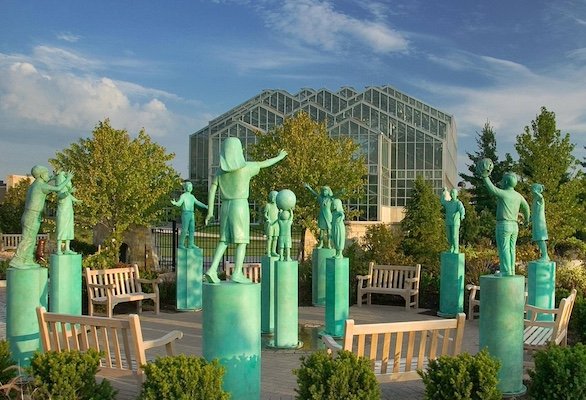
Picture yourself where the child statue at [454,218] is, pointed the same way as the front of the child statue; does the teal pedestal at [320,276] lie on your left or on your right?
on your right

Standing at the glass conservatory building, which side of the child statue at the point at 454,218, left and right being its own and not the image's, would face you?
back

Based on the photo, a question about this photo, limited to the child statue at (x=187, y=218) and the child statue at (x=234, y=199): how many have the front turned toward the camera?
1

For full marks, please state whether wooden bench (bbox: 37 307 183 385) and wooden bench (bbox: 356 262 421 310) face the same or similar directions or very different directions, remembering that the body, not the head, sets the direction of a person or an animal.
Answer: very different directions

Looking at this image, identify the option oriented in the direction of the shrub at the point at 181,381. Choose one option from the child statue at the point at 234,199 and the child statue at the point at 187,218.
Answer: the child statue at the point at 187,218

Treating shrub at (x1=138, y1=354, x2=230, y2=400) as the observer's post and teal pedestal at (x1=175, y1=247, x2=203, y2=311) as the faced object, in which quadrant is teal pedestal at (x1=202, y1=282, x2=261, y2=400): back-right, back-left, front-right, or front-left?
front-right

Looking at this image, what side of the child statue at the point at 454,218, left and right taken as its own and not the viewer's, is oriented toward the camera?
front

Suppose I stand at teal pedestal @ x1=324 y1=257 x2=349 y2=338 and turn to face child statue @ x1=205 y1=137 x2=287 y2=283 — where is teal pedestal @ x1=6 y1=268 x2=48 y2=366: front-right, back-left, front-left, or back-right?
front-right

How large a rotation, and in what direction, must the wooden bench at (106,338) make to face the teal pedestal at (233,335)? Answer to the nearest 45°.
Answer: approximately 45° to its right

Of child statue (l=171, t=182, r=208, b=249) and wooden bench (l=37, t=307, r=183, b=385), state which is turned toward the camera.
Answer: the child statue

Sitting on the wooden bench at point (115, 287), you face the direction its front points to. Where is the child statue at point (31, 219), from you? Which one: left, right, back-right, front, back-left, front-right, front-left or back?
front-right

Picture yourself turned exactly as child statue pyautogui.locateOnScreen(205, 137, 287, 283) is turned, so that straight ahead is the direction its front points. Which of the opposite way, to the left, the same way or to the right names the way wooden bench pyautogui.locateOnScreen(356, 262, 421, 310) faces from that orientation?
the opposite way

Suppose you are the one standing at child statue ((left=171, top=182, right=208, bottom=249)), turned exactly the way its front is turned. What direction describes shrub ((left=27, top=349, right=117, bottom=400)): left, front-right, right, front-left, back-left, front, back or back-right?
front

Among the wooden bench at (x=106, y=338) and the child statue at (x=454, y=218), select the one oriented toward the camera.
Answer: the child statue

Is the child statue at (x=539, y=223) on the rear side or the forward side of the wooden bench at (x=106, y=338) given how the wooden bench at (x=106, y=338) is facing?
on the forward side

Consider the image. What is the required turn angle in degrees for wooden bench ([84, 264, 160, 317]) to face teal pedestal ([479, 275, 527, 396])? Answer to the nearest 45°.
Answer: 0° — it already faces it

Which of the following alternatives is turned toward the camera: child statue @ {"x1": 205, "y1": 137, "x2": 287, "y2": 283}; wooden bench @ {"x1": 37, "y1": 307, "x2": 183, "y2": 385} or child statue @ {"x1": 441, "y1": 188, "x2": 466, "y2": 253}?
child statue @ {"x1": 441, "y1": 188, "x2": 466, "y2": 253}

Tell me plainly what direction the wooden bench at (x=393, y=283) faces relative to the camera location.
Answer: facing the viewer and to the left of the viewer

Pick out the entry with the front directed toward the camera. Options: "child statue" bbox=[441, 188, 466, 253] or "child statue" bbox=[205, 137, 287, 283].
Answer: "child statue" bbox=[441, 188, 466, 253]

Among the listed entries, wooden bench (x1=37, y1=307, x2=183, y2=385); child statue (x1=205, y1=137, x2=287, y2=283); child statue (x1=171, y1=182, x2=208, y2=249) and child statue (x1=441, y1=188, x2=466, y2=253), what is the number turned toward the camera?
2
